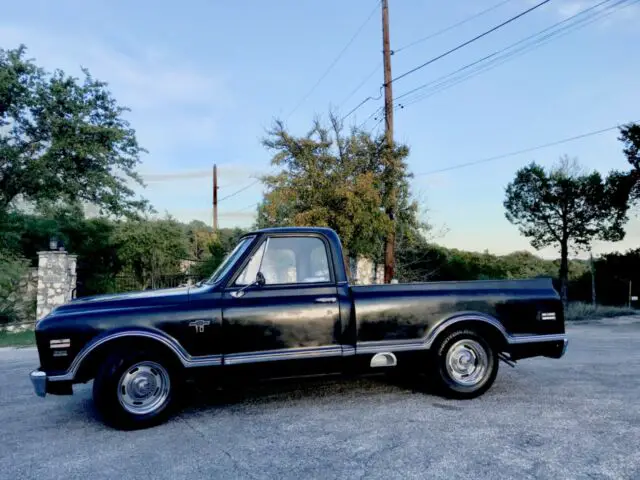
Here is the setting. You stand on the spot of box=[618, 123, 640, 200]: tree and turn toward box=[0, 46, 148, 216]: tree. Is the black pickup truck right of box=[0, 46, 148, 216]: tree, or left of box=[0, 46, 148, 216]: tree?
left

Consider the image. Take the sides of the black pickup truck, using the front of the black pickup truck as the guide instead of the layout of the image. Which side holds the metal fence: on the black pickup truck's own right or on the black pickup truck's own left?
on the black pickup truck's own right

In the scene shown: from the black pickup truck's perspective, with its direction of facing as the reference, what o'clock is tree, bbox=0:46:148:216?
The tree is roughly at 2 o'clock from the black pickup truck.

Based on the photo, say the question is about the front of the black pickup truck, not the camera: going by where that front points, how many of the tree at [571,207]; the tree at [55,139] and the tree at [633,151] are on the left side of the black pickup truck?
0

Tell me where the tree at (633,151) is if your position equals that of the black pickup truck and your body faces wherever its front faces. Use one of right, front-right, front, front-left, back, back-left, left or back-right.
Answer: back-right

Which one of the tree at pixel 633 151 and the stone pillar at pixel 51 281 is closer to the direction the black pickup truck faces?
the stone pillar

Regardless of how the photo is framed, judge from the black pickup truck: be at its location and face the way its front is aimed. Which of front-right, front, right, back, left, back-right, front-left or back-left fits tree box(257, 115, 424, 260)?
right

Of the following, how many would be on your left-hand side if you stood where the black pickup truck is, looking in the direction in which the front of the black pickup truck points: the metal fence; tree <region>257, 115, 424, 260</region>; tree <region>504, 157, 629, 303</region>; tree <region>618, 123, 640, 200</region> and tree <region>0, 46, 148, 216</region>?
0

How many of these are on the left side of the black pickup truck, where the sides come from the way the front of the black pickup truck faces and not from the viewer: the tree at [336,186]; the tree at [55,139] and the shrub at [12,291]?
0

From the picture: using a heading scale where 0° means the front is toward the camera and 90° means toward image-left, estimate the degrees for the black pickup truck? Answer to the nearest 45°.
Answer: approximately 90°

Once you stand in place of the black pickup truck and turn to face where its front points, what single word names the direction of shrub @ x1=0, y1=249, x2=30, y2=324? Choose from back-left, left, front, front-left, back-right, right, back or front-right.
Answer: front-right
